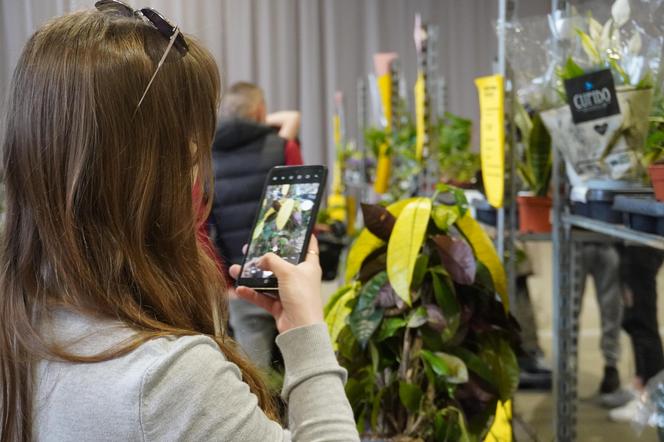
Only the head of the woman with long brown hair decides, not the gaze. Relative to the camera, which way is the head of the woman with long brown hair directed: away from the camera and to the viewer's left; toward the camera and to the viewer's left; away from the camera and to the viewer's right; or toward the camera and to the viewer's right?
away from the camera and to the viewer's right

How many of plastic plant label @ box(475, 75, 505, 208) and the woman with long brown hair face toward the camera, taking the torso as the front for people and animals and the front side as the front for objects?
1

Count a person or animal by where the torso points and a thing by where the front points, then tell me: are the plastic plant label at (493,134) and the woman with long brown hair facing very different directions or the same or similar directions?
very different directions

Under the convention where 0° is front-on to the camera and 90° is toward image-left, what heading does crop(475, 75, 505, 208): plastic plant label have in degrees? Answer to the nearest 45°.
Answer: approximately 0°

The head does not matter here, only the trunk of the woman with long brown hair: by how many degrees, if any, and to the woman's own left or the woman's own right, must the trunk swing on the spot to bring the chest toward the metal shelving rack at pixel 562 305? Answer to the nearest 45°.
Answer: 0° — they already face it
